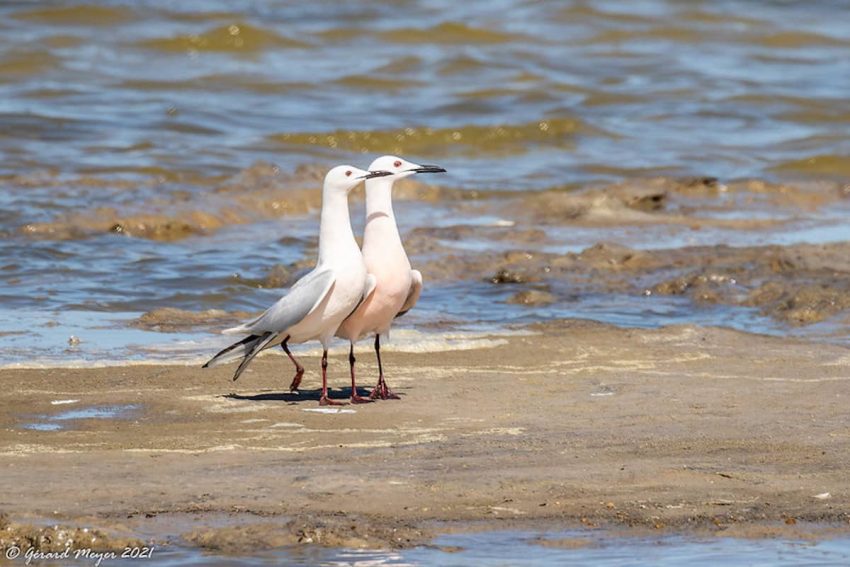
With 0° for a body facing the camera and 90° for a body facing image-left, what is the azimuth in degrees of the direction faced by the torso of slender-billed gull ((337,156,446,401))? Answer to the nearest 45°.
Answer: approximately 315°
